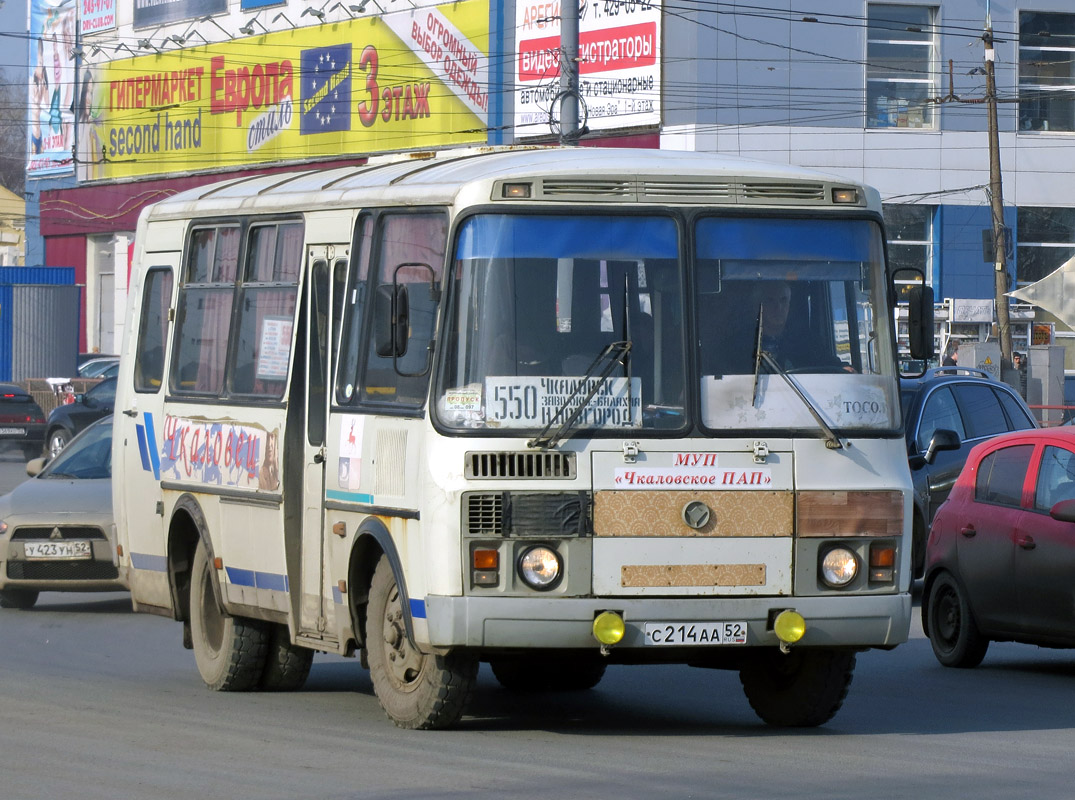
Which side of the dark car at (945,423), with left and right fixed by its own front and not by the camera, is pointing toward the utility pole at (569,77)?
right

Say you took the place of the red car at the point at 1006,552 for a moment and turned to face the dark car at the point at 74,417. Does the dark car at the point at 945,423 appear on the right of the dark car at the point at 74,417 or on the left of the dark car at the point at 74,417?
right

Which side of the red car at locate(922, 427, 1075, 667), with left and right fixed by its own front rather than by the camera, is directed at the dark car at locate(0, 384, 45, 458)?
back

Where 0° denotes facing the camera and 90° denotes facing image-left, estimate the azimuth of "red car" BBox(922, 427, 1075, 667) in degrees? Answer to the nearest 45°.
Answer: approximately 315°

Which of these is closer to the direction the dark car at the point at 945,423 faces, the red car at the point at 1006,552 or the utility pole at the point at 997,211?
the red car

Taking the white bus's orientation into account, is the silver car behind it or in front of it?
behind

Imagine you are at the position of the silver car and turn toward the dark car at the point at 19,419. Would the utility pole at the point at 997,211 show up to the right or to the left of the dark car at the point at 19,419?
right

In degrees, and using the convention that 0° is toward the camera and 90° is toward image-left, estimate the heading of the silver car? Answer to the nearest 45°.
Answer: approximately 45°

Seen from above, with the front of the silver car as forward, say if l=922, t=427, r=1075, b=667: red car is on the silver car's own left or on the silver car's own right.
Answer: on the silver car's own left

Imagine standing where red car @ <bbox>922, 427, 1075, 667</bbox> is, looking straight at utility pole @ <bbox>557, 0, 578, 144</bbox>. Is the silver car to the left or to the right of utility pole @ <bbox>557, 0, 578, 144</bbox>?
left

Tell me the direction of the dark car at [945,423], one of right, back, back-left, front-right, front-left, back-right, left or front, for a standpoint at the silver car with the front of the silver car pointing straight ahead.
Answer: back-left
